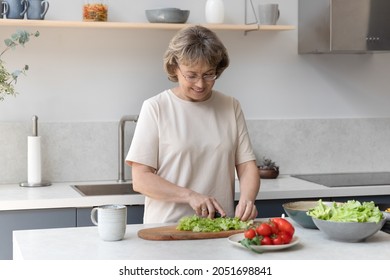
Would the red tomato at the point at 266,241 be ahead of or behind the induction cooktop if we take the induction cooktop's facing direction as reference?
ahead

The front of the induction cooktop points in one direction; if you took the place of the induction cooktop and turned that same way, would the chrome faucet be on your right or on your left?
on your right

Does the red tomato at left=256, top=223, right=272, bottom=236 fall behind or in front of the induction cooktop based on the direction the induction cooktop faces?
in front

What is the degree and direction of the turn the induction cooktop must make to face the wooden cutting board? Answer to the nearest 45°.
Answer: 0° — it already faces it

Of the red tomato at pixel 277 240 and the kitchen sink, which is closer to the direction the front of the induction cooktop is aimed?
the red tomato

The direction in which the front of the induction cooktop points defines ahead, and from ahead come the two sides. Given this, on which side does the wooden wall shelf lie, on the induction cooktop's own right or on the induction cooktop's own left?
on the induction cooktop's own right

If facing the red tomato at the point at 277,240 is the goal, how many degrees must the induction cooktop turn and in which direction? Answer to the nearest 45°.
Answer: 0° — it already faces it

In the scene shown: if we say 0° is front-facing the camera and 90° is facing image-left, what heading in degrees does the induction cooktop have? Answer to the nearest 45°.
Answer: approximately 0°
